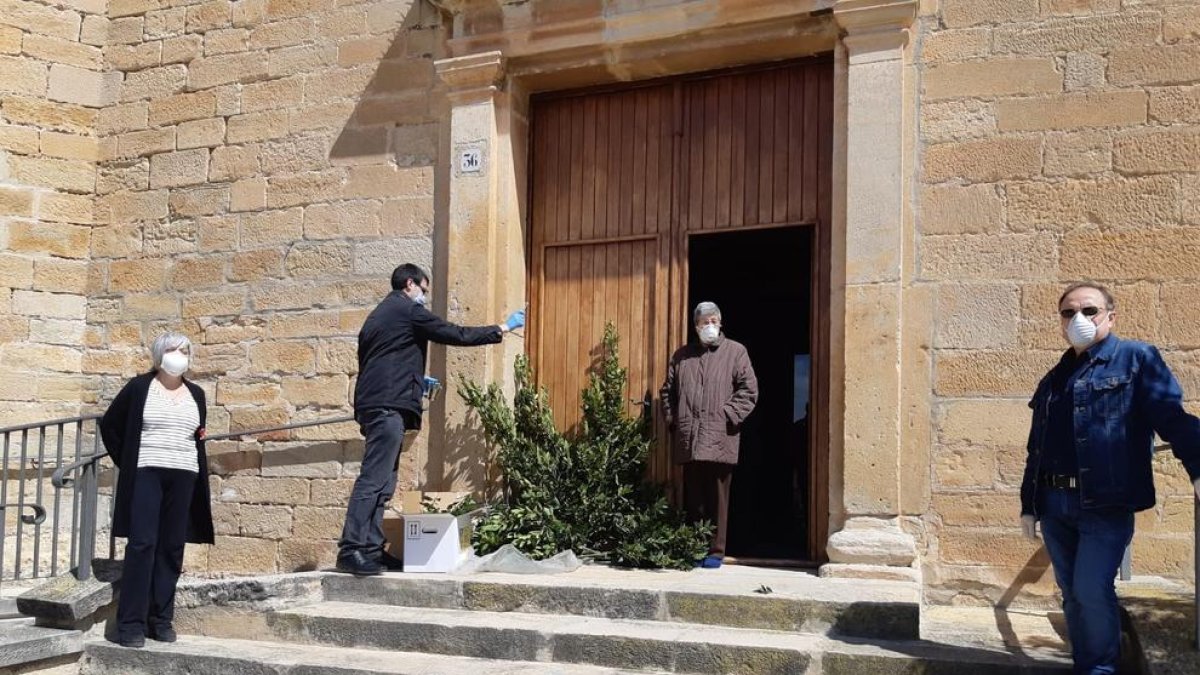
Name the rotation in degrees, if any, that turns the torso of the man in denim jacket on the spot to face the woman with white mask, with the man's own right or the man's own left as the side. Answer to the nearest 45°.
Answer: approximately 45° to the man's own right

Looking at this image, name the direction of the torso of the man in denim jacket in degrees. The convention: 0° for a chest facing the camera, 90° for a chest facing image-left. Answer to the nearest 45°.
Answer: approximately 45°

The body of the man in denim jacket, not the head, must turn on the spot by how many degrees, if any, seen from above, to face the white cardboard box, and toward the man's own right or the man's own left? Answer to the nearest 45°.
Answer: approximately 45° to the man's own right

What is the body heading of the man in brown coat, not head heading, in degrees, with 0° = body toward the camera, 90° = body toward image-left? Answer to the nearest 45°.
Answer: approximately 0°

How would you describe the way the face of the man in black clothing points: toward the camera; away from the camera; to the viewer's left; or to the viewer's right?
to the viewer's right

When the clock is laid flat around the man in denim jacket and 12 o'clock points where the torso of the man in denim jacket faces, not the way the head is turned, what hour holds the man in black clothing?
The man in black clothing is roughly at 2 o'clock from the man in denim jacket.

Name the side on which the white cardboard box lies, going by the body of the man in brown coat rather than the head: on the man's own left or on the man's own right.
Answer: on the man's own right

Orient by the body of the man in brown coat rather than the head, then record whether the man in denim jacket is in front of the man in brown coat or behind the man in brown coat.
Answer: in front

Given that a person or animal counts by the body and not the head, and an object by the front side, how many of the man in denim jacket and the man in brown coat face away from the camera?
0

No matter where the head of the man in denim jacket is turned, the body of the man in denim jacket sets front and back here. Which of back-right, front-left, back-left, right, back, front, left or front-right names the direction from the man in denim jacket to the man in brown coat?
right

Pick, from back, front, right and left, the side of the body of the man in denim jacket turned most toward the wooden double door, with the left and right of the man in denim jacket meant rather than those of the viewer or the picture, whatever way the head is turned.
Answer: right
